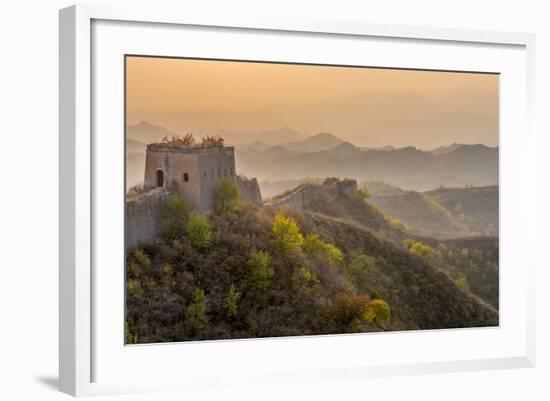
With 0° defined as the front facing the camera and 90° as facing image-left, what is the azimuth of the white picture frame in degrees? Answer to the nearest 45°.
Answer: approximately 315°

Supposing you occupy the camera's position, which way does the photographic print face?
facing the viewer and to the right of the viewer
